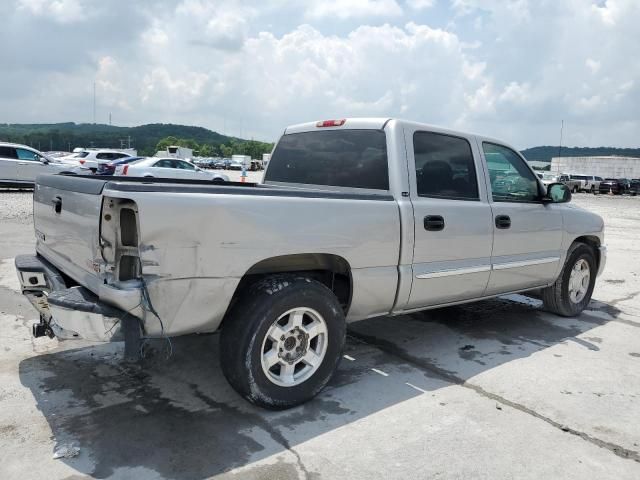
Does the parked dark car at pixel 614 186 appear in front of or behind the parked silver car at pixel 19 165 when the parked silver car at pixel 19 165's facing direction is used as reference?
in front

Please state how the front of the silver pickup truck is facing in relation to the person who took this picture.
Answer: facing away from the viewer and to the right of the viewer

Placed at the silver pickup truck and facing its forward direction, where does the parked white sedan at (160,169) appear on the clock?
The parked white sedan is roughly at 10 o'clock from the silver pickup truck.

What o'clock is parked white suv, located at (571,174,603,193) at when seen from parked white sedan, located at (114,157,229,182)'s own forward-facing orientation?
parked white suv, located at (571,174,603,193) is roughly at 11 o'clock from parked white sedan, located at (114,157,229,182).

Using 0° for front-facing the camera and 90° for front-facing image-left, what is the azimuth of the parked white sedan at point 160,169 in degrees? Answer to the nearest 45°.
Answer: approximately 270°
